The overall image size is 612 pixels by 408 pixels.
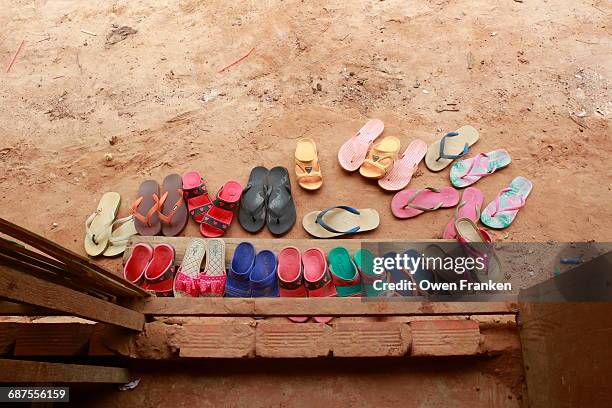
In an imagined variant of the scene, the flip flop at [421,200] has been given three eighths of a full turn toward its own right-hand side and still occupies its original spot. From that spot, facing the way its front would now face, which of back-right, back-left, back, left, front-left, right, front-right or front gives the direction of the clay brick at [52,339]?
back

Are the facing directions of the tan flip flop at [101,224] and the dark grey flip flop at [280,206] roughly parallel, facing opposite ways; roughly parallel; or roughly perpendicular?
roughly parallel

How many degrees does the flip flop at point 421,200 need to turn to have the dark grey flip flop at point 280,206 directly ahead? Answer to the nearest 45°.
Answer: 0° — it already faces it

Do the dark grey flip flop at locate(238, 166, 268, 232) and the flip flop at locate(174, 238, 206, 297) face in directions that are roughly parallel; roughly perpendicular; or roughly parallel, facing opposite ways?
roughly parallel
